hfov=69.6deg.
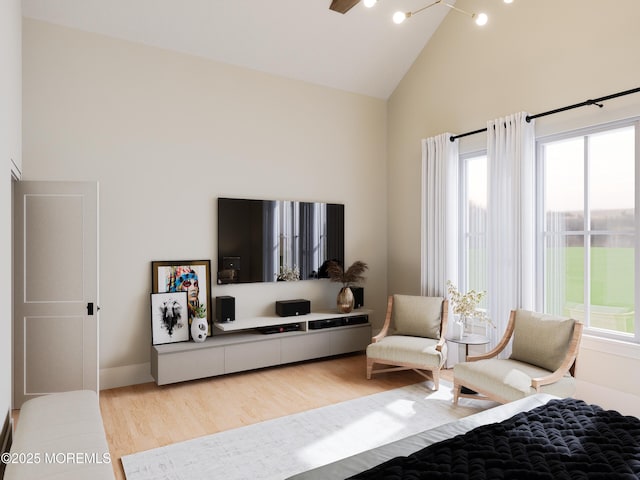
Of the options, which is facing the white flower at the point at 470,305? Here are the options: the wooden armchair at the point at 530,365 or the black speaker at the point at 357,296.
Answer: the black speaker

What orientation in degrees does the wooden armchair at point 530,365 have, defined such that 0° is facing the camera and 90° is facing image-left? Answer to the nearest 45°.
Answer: approximately 45°
